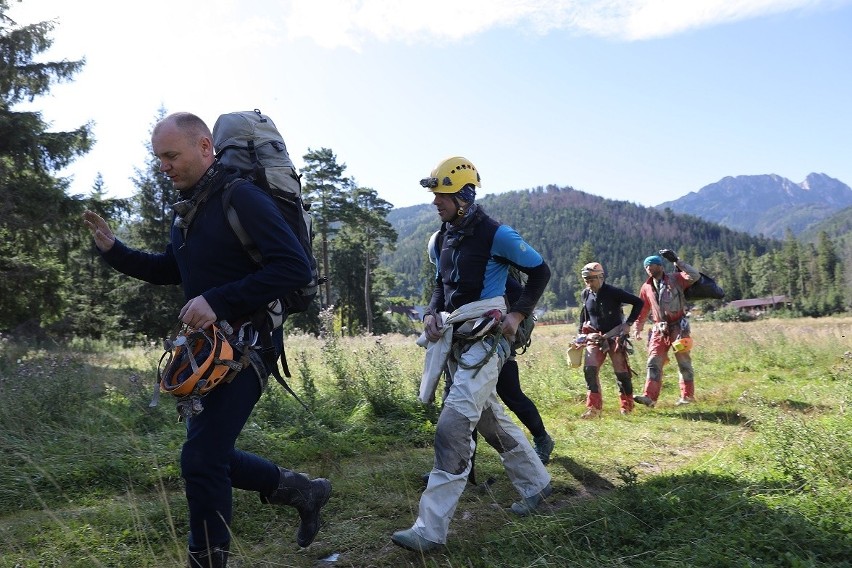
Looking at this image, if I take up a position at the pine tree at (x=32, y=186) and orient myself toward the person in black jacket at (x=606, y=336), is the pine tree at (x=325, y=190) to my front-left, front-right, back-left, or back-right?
back-left

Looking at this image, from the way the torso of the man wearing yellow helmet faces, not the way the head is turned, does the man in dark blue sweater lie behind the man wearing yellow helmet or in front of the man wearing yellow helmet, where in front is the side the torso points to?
in front

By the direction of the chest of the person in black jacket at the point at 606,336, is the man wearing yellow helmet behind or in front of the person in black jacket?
in front

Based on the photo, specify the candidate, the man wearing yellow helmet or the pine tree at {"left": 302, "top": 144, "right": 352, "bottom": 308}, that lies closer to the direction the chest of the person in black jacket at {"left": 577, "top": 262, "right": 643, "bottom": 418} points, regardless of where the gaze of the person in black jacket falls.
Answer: the man wearing yellow helmet

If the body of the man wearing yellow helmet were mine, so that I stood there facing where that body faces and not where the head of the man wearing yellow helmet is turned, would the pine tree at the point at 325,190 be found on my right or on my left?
on my right

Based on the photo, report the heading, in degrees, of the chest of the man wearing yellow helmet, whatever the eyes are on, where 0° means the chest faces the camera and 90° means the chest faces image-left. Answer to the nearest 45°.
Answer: approximately 45°

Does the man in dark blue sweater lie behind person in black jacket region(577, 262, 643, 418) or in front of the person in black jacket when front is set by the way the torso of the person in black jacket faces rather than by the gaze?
in front

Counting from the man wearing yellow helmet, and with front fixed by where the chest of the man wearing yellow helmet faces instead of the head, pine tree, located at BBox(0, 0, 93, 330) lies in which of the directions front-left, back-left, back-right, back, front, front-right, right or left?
right

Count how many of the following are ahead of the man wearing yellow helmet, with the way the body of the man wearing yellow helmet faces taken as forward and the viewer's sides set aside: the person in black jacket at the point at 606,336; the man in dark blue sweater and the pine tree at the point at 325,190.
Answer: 1

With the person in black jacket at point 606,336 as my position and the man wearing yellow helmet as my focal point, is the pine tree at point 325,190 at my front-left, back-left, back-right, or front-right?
back-right
